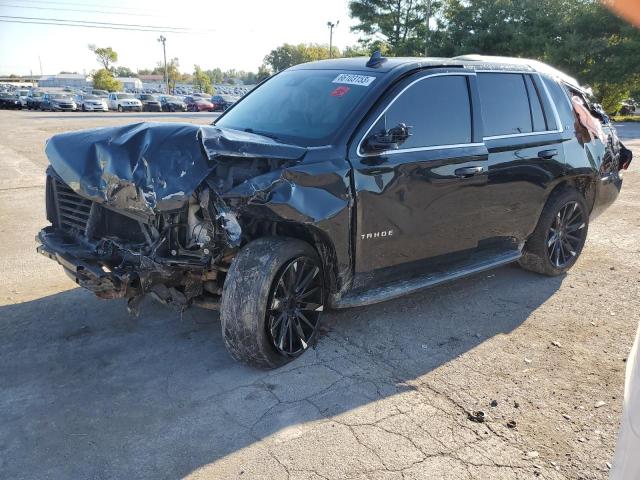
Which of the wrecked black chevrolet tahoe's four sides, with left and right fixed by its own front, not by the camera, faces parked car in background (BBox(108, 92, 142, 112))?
right

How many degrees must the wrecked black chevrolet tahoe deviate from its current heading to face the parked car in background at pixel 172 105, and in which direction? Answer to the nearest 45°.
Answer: approximately 135° to its right

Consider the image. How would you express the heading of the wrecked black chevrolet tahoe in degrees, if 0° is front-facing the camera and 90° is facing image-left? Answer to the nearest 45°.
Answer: approximately 45°

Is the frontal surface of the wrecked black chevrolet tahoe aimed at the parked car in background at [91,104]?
no

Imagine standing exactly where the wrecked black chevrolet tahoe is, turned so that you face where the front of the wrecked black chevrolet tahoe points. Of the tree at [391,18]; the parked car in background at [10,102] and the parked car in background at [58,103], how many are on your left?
0

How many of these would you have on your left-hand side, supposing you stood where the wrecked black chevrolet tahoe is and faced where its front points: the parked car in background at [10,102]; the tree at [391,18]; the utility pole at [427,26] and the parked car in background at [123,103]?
0

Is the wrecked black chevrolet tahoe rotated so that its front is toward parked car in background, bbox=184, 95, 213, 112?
no

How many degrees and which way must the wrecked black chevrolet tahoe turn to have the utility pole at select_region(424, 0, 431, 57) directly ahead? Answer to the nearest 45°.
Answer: approximately 135° to its right

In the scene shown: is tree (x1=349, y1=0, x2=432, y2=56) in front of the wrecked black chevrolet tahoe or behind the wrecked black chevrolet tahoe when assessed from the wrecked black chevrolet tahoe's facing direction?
behind

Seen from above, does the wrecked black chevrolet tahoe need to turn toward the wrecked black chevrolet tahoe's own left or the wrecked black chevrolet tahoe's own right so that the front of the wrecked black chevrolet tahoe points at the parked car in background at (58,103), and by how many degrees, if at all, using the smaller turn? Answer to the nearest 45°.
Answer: approximately 90° to the wrecked black chevrolet tahoe's own right

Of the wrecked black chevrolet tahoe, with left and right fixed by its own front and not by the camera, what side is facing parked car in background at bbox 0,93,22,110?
right
